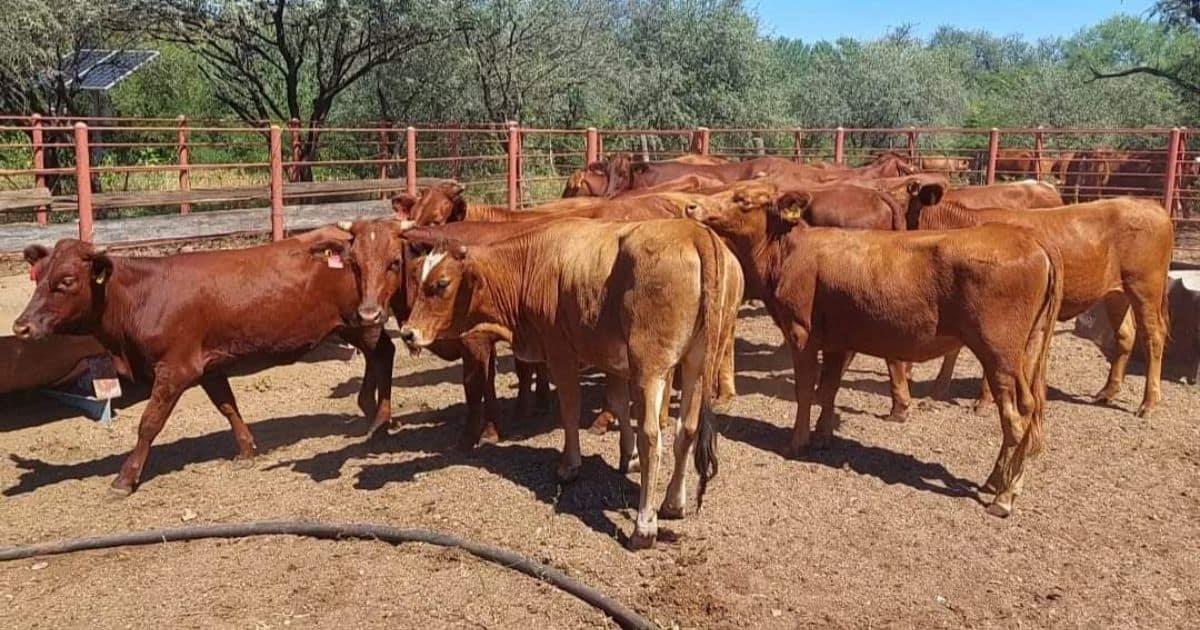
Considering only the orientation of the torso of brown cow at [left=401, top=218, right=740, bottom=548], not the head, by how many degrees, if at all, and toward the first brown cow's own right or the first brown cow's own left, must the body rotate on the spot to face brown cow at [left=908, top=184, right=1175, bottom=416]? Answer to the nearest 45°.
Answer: approximately 90° to the first brown cow's own right

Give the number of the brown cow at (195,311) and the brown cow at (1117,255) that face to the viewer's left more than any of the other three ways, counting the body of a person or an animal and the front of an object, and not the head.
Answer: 2

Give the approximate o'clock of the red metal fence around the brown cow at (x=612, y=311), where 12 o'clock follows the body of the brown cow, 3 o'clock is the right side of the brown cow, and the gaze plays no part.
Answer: The red metal fence is roughly at 1 o'clock from the brown cow.

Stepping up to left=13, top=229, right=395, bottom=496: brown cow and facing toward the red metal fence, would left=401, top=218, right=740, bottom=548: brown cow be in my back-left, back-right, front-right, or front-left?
back-right

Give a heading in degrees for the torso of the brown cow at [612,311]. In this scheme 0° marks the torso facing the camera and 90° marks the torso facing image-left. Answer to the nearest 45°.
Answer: approximately 135°

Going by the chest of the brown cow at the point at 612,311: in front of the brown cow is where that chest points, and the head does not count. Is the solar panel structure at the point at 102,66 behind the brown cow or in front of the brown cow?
in front

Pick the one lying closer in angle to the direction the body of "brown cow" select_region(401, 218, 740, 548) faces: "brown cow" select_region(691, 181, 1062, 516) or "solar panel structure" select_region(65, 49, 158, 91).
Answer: the solar panel structure

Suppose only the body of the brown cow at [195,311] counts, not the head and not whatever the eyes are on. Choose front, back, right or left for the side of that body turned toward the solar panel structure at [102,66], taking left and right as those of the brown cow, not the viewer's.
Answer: right

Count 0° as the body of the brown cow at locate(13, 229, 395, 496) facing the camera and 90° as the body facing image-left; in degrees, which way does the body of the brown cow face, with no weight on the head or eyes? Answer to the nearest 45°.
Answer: approximately 90°

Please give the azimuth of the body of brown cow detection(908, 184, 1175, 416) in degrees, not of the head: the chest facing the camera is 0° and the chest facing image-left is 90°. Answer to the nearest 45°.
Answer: approximately 90°

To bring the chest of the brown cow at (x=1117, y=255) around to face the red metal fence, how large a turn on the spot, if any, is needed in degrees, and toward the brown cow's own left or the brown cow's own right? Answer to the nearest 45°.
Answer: approximately 45° to the brown cow's own right
